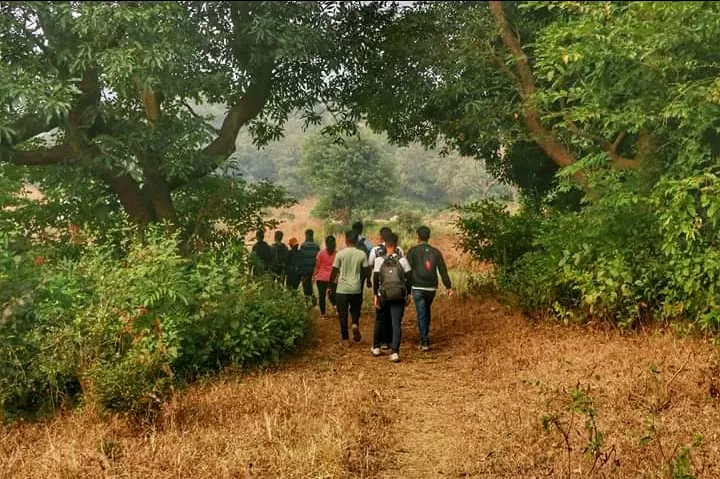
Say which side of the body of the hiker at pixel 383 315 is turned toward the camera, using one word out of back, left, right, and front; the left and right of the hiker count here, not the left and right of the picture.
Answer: back

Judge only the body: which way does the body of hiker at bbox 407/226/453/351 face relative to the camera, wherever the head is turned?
away from the camera

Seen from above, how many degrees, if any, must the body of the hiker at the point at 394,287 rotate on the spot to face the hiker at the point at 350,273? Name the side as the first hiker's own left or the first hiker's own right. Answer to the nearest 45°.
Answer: approximately 45° to the first hiker's own left

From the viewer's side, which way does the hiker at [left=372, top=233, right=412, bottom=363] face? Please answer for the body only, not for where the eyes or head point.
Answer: away from the camera

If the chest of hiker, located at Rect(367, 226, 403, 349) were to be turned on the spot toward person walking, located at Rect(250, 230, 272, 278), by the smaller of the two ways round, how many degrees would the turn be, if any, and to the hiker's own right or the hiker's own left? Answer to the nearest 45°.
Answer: approximately 45° to the hiker's own left

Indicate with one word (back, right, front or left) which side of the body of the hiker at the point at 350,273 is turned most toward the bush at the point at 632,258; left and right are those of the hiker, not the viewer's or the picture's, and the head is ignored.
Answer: right

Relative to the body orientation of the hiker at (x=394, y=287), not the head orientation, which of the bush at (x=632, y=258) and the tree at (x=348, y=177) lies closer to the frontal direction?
the tree

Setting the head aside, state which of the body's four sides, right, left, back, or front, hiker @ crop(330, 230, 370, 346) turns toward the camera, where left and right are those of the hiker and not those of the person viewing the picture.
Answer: back

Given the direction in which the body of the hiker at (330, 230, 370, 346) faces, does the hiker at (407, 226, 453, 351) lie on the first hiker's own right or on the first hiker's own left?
on the first hiker's own right
